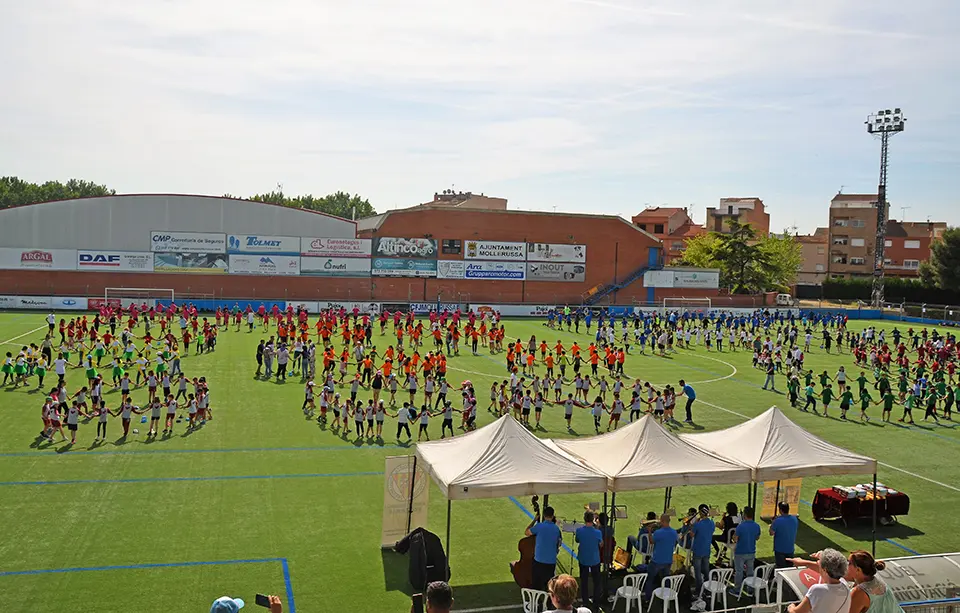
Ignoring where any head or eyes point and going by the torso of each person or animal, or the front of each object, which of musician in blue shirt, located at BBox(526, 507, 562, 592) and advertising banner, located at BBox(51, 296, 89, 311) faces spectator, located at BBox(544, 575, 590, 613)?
the advertising banner

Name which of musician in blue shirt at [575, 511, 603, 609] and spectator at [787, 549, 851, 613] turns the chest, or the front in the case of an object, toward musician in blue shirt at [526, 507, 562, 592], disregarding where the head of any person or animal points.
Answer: the spectator

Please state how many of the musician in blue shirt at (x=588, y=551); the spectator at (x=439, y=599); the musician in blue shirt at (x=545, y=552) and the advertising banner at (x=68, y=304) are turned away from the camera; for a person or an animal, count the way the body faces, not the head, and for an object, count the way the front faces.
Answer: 3

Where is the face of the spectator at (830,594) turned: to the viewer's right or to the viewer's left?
to the viewer's left

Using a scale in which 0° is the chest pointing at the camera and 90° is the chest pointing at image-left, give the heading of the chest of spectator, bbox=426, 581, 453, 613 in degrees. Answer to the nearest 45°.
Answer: approximately 180°

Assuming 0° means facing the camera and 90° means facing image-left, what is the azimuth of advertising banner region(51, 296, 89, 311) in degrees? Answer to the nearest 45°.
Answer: approximately 0°

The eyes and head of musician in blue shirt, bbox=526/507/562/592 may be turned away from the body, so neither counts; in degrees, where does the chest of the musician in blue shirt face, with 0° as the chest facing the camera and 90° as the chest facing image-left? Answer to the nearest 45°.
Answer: approximately 180°

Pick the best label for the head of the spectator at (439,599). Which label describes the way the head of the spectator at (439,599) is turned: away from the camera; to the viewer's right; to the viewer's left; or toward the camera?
away from the camera

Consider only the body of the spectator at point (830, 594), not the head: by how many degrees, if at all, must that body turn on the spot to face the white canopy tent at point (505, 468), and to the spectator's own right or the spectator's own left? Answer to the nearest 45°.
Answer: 0° — they already face it

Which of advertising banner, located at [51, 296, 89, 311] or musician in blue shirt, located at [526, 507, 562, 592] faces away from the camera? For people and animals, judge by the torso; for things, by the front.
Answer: the musician in blue shirt

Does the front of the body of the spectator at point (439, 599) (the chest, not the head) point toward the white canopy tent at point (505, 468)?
yes

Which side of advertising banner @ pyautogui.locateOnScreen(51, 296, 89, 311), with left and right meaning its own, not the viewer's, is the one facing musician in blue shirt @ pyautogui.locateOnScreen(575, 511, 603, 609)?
front

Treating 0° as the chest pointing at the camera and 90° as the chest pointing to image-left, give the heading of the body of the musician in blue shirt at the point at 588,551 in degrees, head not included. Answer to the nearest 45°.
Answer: approximately 180°

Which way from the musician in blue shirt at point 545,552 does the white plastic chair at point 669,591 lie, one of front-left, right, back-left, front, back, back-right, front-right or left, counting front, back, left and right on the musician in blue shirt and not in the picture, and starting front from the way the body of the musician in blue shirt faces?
right

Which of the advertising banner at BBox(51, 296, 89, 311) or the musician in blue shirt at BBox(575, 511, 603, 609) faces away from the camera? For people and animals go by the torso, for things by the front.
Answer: the musician in blue shirt

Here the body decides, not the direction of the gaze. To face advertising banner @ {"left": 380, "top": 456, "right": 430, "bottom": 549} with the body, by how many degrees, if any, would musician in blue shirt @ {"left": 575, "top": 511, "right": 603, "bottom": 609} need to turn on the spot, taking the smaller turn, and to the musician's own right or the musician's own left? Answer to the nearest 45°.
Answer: approximately 45° to the musician's own left
